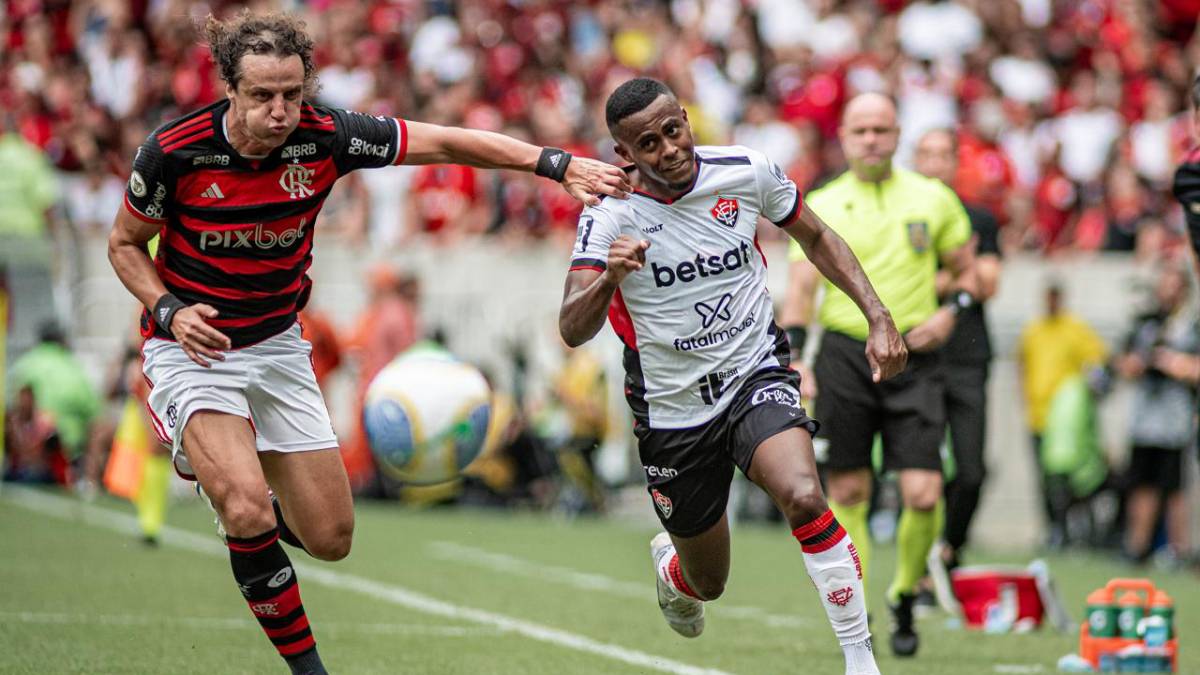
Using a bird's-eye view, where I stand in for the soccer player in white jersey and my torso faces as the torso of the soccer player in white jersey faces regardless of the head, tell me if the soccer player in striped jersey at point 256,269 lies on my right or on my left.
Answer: on my right

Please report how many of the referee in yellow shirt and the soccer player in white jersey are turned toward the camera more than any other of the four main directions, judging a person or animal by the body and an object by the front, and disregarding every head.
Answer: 2

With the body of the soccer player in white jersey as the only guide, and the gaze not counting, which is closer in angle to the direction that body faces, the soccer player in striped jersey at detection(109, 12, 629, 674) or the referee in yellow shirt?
the soccer player in striped jersey

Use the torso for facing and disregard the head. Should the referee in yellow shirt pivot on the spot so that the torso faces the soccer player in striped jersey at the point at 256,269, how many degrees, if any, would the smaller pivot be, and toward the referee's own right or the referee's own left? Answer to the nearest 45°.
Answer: approximately 45° to the referee's own right

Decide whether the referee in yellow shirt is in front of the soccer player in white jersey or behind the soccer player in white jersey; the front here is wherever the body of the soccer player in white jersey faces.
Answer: behind

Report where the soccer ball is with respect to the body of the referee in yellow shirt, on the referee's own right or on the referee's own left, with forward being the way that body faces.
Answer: on the referee's own right

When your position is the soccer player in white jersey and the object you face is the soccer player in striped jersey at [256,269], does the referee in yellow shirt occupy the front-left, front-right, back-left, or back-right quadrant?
back-right
